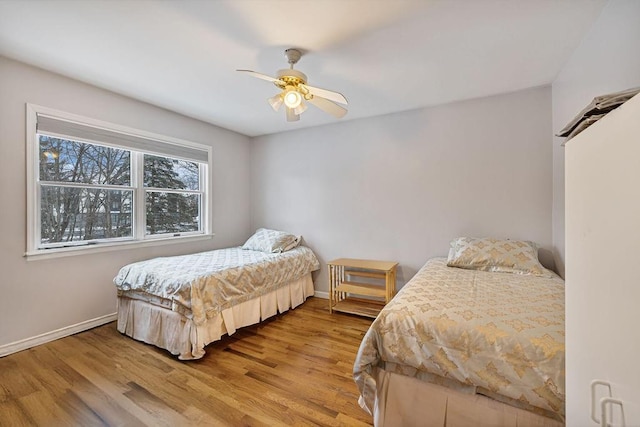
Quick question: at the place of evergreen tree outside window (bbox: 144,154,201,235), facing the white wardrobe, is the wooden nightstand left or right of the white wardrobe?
left

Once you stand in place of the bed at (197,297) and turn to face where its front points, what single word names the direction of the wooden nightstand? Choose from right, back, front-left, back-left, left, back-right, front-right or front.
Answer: back-left

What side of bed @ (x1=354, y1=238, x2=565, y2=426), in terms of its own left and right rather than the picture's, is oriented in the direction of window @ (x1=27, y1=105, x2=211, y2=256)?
right

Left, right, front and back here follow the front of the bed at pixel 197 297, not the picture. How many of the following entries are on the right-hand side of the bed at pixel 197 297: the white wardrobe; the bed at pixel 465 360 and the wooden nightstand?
0

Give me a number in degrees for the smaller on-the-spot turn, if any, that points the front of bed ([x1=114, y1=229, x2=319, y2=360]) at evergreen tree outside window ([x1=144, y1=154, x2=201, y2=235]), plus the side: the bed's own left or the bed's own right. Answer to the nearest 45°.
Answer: approximately 135° to the bed's own right

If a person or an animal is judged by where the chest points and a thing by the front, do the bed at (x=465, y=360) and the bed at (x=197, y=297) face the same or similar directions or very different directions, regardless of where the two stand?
same or similar directions

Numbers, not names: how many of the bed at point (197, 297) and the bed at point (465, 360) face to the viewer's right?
0

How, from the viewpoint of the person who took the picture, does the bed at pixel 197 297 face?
facing the viewer and to the left of the viewer

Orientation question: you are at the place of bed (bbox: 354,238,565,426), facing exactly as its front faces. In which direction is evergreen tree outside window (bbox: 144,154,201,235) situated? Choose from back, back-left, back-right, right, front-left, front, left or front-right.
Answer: right

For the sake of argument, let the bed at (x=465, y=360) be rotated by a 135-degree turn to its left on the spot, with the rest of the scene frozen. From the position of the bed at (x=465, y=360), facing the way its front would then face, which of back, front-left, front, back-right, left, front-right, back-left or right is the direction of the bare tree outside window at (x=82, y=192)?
back-left

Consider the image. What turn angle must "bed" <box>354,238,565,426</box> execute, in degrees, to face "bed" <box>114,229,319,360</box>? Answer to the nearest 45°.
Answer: approximately 90° to its right

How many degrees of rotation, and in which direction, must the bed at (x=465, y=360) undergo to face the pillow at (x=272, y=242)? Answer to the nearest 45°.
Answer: approximately 135° to its right

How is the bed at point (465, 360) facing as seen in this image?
toward the camera

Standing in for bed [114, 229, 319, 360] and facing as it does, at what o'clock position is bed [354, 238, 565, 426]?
bed [354, 238, 565, 426] is roughly at 9 o'clock from bed [114, 229, 319, 360].
